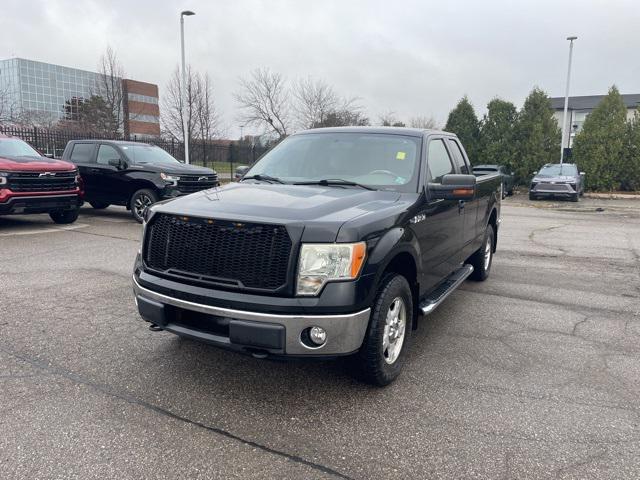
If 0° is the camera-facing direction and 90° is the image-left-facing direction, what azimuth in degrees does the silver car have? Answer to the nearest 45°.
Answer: approximately 0°

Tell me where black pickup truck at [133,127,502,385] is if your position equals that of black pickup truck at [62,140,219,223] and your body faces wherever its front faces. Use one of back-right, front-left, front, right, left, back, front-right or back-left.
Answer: front-right

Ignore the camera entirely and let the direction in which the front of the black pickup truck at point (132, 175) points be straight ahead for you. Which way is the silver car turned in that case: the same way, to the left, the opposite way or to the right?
to the right

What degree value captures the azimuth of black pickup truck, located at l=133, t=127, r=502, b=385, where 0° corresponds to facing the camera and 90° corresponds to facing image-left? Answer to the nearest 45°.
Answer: approximately 45°

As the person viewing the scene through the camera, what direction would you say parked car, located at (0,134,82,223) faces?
facing the viewer and to the right of the viewer

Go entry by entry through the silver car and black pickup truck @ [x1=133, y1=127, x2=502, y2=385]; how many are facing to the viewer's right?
0

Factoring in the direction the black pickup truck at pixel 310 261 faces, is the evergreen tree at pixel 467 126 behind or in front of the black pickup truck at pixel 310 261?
behind

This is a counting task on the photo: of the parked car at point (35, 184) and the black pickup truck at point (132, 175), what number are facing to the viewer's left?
0

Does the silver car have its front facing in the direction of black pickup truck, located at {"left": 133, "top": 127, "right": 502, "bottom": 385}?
yes

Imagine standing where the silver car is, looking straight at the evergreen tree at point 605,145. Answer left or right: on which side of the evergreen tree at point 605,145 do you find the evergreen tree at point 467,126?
left
